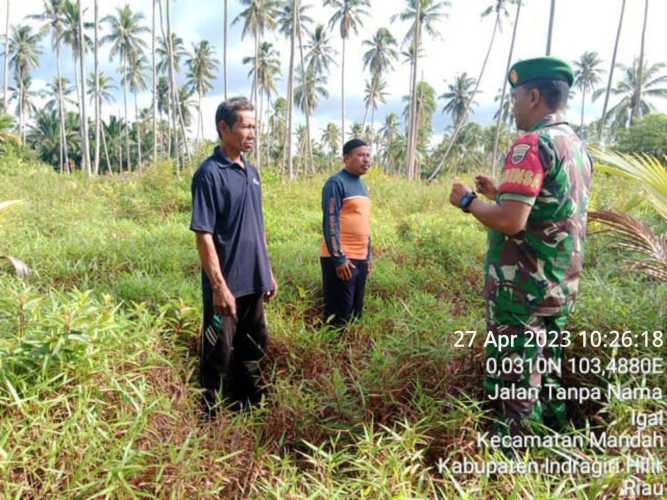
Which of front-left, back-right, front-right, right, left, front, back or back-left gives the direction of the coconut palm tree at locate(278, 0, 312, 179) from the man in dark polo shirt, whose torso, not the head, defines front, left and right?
back-left

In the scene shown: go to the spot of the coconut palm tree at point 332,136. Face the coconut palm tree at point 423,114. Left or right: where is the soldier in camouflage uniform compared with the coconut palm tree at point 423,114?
right

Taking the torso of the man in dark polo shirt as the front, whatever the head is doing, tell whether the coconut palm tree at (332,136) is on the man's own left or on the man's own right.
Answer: on the man's own left

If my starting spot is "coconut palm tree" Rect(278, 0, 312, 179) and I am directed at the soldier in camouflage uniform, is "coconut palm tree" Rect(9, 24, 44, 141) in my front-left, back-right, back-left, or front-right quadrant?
back-right

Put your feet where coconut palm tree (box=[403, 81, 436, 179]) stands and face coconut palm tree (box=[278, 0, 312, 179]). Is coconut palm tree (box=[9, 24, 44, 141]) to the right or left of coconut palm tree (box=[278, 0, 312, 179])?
right

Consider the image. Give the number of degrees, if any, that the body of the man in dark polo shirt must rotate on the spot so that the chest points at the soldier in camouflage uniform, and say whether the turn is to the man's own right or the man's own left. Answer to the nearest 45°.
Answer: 0° — they already face them

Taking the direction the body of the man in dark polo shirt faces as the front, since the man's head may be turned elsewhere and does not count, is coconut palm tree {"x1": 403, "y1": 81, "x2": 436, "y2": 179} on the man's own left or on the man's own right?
on the man's own left

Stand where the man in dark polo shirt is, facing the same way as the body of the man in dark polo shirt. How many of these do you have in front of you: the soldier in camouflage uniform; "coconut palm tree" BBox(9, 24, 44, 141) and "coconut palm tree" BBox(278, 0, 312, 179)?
1

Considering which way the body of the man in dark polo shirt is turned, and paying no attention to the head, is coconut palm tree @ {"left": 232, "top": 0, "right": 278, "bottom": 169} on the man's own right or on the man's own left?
on the man's own left

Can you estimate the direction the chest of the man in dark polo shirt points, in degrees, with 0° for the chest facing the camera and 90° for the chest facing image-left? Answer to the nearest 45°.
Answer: approximately 315°
